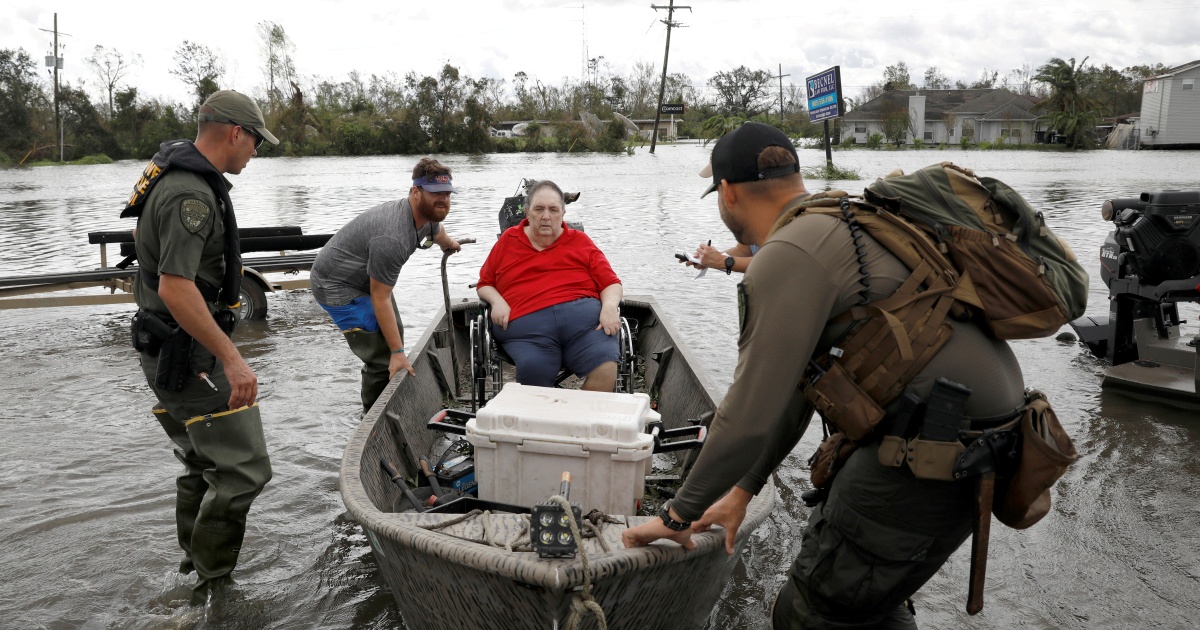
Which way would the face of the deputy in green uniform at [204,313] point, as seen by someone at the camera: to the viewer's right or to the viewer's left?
to the viewer's right

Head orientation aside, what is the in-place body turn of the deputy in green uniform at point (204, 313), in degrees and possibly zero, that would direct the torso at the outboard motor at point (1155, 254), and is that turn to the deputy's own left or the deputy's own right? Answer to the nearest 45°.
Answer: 0° — they already face it

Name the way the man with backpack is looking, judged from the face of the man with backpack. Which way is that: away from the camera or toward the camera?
away from the camera

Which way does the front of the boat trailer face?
to the viewer's left

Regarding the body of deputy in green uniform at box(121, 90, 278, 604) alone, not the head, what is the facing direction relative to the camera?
to the viewer's right

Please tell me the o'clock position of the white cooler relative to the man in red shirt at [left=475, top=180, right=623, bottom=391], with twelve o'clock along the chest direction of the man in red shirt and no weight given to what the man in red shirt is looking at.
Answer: The white cooler is roughly at 12 o'clock from the man in red shirt.

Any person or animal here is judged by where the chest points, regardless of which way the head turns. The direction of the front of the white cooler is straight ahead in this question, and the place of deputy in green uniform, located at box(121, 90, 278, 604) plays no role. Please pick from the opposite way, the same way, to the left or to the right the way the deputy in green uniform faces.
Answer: to the left

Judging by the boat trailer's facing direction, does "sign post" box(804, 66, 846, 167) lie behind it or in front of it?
behind

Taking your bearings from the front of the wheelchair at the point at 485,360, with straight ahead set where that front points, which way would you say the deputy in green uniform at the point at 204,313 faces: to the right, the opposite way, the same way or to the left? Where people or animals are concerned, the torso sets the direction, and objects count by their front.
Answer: to the left

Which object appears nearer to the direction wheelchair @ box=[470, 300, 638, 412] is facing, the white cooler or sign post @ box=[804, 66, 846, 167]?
the white cooler

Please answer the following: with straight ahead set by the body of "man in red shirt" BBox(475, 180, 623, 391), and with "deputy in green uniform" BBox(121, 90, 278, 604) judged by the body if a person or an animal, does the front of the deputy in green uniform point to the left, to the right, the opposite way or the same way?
to the left

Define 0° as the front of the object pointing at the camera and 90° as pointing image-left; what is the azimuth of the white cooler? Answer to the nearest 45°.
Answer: approximately 0°
